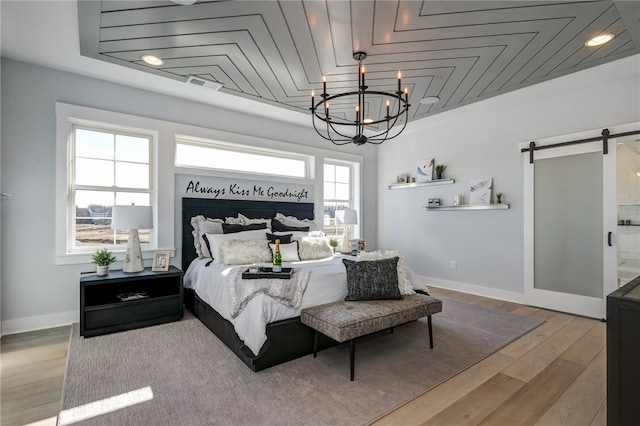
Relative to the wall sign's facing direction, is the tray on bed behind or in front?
in front

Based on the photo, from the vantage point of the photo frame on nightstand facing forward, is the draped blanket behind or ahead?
ahead

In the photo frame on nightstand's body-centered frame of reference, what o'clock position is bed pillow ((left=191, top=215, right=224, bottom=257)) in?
The bed pillow is roughly at 8 o'clock from the photo frame on nightstand.

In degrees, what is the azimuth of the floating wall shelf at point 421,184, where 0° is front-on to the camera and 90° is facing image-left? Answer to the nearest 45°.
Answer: approximately 45°

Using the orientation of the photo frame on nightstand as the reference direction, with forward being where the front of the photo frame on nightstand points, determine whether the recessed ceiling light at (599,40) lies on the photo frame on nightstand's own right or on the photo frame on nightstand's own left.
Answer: on the photo frame on nightstand's own left

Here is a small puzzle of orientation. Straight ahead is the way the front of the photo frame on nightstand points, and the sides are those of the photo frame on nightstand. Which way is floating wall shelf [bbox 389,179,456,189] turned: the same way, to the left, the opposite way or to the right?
to the right

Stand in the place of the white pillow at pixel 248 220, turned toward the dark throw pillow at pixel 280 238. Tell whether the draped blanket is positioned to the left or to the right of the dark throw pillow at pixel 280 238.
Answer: right

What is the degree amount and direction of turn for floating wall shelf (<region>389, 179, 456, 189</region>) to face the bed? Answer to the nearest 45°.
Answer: approximately 45° to its left

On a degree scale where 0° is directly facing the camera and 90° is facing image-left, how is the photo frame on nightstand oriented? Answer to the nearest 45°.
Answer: approximately 0°

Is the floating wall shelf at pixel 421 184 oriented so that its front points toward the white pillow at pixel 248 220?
yes

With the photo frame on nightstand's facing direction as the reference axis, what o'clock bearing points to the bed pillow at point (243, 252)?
The bed pillow is roughly at 10 o'clock from the photo frame on nightstand.
